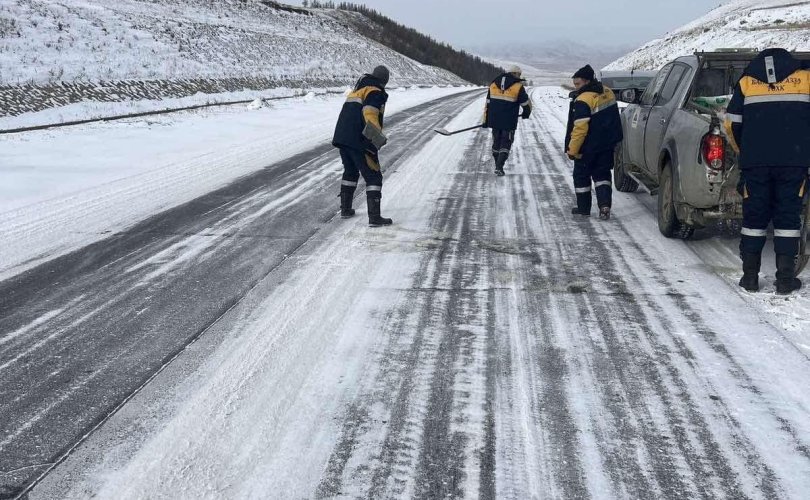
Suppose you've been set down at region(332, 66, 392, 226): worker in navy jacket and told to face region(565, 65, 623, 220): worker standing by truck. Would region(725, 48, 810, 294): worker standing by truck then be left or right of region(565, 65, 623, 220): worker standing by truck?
right

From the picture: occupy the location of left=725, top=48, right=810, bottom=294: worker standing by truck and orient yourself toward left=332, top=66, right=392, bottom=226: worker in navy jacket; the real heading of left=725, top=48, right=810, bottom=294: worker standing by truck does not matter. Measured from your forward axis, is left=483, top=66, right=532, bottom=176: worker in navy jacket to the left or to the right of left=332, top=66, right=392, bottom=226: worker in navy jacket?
right

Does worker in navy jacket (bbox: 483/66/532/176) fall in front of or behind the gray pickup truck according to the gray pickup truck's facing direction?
in front

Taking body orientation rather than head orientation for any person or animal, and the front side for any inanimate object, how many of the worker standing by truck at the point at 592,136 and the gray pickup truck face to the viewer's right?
0

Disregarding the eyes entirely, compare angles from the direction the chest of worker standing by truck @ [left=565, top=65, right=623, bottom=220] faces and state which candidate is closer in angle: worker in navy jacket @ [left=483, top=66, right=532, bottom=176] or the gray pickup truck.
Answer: the worker in navy jacket

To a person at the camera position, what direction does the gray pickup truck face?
facing away from the viewer and to the left of the viewer

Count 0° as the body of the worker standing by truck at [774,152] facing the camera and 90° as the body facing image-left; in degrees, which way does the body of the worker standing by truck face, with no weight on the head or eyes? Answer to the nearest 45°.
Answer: approximately 180°

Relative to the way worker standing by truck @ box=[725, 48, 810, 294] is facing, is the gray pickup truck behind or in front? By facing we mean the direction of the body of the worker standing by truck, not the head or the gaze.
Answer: in front

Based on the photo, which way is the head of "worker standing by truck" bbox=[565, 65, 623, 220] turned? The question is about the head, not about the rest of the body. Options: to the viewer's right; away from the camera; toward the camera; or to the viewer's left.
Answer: to the viewer's left

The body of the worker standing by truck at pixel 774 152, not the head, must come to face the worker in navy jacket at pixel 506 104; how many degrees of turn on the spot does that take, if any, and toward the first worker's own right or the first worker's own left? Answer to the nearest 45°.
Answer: approximately 45° to the first worker's own left

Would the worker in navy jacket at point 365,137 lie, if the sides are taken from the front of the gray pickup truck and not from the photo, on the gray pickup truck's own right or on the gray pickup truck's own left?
on the gray pickup truck's own left

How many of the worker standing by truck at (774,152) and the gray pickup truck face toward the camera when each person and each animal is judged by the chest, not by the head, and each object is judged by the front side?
0
